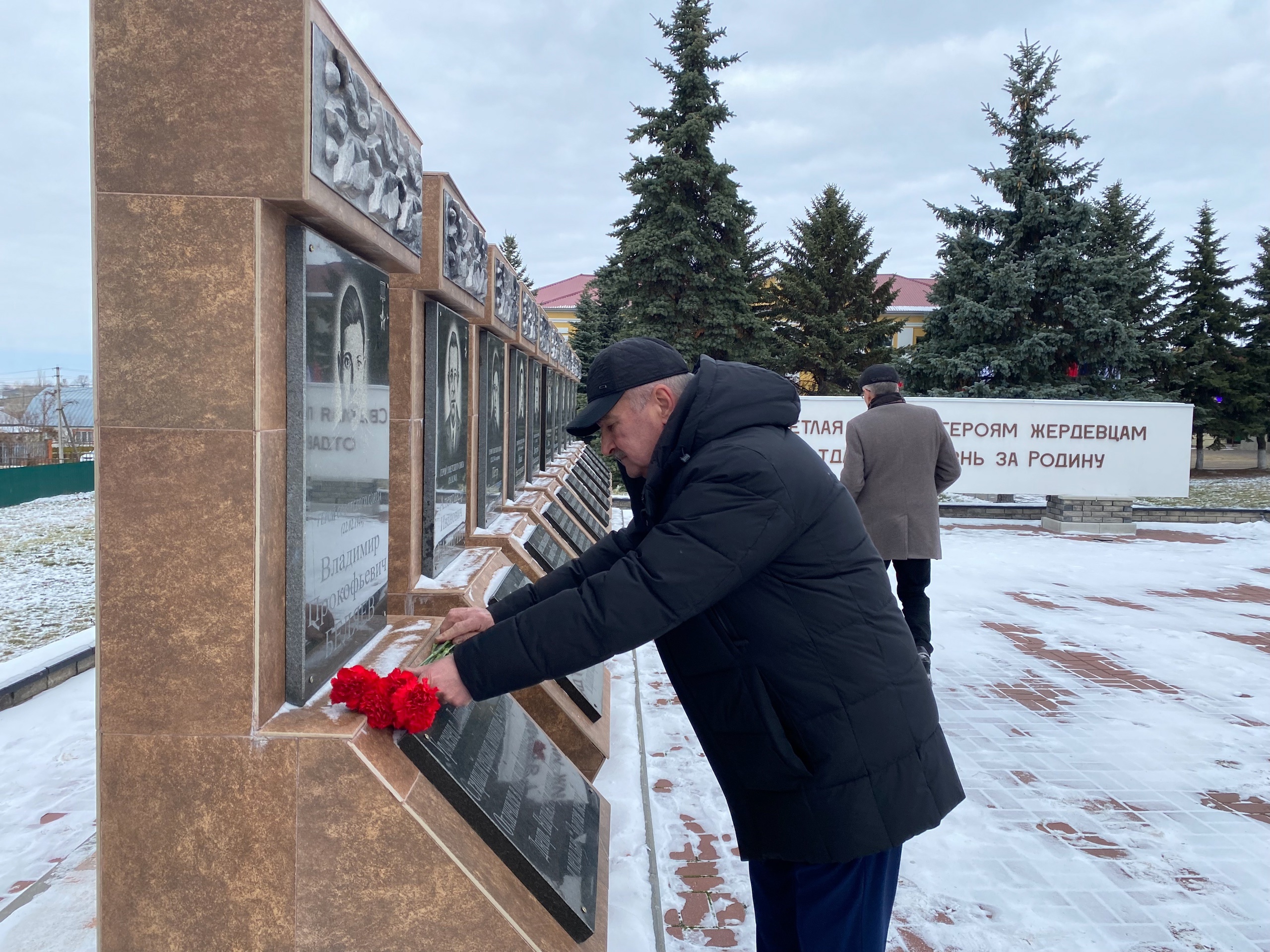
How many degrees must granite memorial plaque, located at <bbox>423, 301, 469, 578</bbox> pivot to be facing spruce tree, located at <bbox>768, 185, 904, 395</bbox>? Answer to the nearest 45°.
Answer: approximately 45° to its left

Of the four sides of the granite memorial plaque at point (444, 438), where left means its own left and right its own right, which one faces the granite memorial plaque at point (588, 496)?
left

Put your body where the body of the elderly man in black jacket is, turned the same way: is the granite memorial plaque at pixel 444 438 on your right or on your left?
on your right

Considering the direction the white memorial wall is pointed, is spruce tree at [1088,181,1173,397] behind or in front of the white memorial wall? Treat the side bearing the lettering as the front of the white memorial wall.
behind

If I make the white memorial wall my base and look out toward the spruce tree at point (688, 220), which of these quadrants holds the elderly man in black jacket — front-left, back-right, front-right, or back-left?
back-left

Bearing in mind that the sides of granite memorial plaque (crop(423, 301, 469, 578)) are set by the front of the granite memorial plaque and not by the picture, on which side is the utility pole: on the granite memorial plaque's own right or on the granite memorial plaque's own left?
on the granite memorial plaque's own left

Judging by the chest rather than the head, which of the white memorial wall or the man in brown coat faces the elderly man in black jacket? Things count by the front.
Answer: the white memorial wall

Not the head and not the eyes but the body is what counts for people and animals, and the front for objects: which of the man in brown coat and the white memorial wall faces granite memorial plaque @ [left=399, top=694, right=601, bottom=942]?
the white memorial wall

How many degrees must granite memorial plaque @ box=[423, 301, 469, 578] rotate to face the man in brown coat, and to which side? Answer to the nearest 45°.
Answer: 0° — it already faces them

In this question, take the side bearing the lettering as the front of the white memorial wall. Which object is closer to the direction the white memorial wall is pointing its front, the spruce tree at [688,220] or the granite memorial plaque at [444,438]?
the granite memorial plaque

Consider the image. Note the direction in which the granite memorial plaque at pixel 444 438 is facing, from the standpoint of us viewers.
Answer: facing to the right of the viewer

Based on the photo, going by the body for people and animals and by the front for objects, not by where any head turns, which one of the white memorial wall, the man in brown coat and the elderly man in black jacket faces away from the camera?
the man in brown coat

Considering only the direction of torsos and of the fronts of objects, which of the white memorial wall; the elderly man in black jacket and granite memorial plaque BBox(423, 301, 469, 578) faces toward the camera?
the white memorial wall

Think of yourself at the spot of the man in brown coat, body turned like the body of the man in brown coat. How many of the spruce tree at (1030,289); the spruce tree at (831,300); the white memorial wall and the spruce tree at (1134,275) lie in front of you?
4

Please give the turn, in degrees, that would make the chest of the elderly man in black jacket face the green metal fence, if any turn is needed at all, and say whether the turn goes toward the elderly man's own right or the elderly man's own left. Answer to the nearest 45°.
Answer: approximately 45° to the elderly man's own right

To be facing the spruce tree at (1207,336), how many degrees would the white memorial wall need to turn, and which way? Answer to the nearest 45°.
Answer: approximately 180°

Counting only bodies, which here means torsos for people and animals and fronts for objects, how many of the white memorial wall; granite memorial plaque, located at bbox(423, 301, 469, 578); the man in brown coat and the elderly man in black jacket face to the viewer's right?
1

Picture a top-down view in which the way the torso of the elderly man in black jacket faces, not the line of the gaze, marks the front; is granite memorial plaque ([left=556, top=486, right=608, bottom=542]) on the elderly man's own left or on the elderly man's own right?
on the elderly man's own right

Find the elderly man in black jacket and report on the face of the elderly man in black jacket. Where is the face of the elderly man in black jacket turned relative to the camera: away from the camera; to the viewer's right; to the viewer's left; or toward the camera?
to the viewer's left
